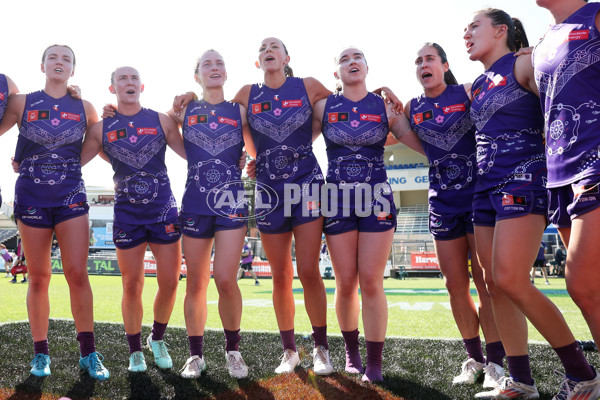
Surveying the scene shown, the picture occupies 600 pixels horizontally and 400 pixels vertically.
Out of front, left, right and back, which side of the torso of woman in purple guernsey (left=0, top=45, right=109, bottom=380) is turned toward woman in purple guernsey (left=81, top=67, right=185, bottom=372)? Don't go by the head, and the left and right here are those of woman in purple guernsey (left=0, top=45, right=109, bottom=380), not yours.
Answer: left

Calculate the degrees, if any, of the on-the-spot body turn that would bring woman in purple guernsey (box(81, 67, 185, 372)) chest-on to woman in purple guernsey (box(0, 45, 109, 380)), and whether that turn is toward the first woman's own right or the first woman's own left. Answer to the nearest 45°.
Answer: approximately 90° to the first woman's own right

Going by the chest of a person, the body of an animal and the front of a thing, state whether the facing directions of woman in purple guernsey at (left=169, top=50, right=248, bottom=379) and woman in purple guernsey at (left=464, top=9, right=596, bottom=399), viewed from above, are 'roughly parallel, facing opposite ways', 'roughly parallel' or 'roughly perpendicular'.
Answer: roughly perpendicular

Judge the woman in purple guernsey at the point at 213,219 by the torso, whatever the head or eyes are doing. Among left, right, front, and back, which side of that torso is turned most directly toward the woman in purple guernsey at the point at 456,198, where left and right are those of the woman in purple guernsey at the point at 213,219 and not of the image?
left

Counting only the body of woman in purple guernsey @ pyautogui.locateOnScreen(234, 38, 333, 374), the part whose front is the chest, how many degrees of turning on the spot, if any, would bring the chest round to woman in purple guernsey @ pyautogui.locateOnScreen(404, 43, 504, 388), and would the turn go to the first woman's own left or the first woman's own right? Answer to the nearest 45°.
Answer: approximately 90° to the first woman's own left

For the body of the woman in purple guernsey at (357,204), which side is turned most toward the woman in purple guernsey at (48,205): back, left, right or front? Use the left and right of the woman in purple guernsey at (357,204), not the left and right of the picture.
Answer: right

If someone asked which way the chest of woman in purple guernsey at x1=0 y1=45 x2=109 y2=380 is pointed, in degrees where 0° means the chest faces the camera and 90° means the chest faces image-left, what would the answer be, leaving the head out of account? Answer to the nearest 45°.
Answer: approximately 0°

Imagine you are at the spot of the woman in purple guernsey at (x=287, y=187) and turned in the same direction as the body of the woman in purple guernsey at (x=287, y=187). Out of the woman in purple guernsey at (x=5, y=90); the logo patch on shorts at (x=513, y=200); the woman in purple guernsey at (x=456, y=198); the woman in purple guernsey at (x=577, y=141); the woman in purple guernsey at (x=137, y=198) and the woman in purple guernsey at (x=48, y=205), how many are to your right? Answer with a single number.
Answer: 3

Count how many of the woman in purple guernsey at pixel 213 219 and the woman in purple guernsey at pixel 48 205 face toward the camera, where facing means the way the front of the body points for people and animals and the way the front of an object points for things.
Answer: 2
